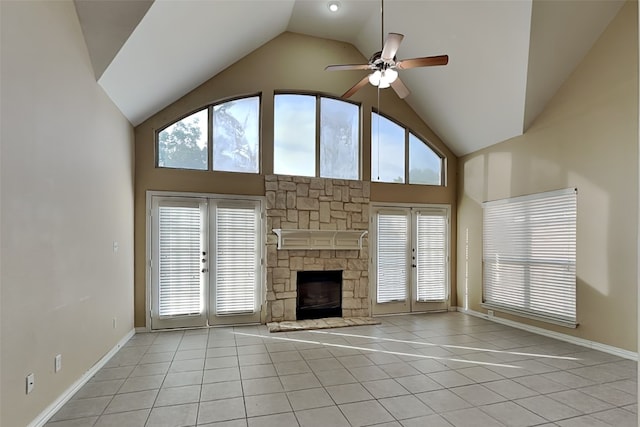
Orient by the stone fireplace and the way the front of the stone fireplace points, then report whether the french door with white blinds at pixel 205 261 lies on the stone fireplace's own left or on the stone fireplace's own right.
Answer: on the stone fireplace's own right

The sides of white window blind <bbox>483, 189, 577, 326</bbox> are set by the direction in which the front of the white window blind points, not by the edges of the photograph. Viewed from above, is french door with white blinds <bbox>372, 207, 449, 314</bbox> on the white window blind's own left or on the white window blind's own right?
on the white window blind's own right

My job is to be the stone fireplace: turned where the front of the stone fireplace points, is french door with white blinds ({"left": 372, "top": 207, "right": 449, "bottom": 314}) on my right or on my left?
on my left

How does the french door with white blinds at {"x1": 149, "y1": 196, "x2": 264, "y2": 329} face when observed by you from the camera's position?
facing the viewer

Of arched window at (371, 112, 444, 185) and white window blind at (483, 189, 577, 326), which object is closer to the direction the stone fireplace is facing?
the white window blind

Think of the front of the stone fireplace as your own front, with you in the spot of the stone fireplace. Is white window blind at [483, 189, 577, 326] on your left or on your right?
on your left

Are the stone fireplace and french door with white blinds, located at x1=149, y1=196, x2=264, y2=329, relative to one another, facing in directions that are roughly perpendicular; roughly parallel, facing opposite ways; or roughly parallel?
roughly parallel

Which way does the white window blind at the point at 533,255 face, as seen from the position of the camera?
facing the viewer and to the left of the viewer

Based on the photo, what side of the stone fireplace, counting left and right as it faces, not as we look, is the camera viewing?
front

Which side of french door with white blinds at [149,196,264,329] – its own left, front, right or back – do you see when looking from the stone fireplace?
left
